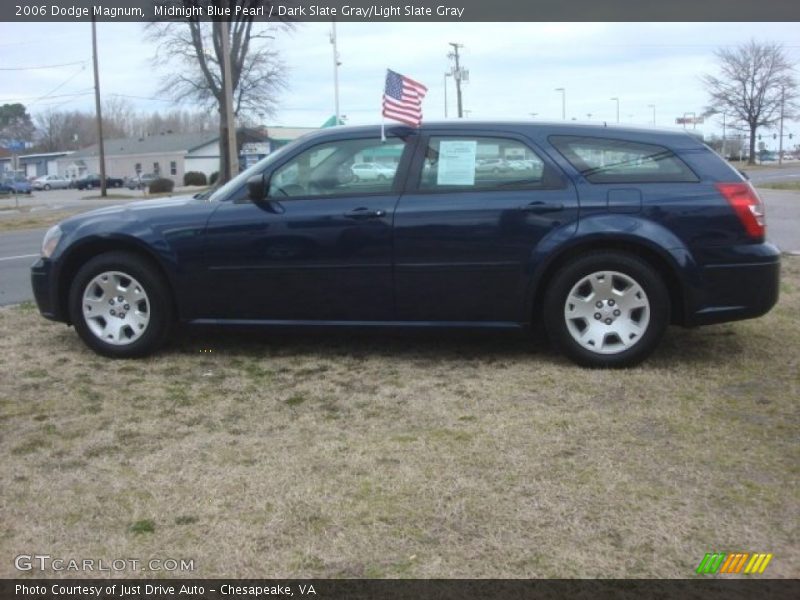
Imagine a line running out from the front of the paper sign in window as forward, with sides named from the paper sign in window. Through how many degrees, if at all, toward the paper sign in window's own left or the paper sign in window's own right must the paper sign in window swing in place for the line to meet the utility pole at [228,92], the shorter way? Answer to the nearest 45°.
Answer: approximately 180°

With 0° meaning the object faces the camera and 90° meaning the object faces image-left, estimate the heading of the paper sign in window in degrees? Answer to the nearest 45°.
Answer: approximately 0°

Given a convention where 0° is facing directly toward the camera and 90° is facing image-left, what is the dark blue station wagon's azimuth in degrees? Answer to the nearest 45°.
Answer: approximately 90°

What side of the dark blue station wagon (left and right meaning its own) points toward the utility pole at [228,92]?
right
